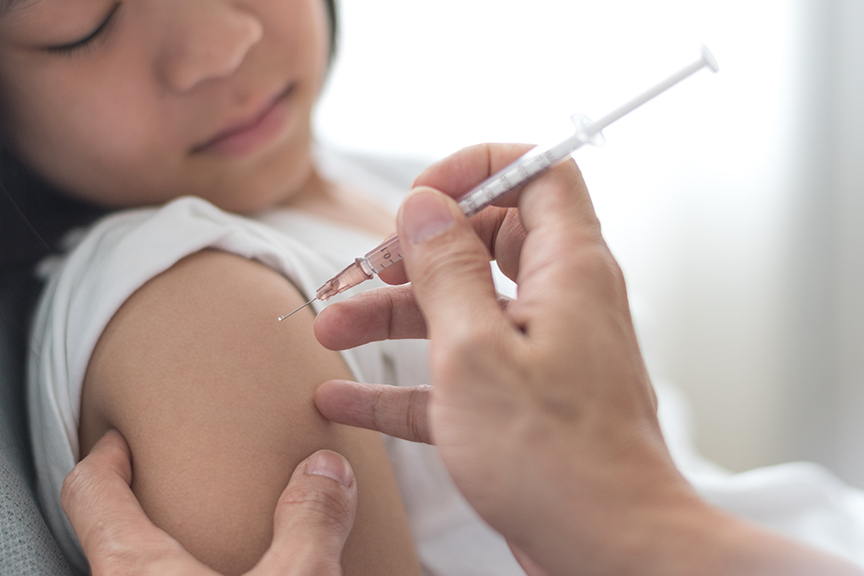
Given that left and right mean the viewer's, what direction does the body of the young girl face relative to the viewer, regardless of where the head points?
facing the viewer and to the right of the viewer
